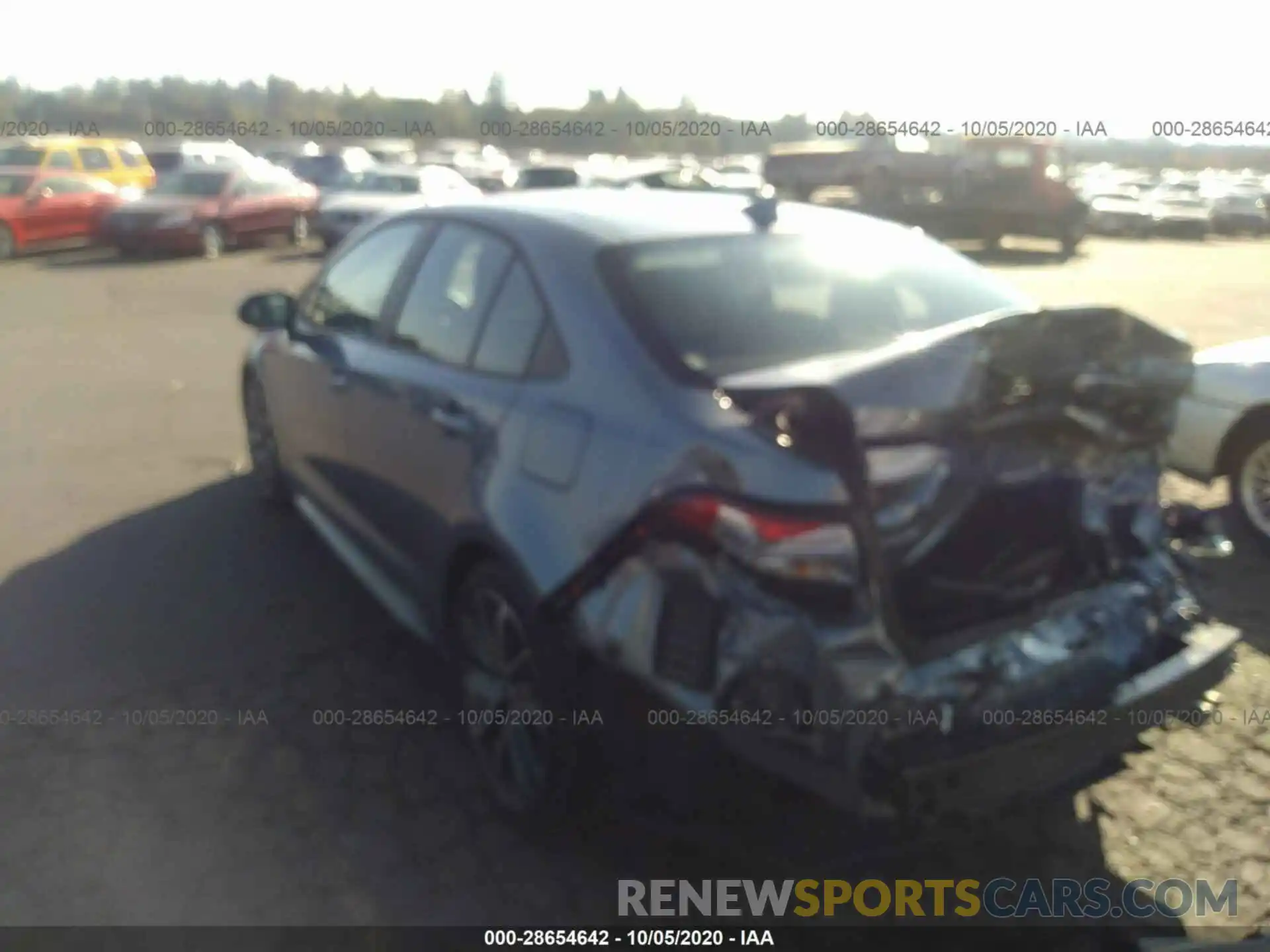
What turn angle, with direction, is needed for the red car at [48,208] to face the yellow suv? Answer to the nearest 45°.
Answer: approximately 135° to its right

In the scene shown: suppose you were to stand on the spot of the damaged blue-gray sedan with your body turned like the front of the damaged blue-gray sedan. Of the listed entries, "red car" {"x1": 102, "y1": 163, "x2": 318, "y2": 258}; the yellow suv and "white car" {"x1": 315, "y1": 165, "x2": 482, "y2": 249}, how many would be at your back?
0

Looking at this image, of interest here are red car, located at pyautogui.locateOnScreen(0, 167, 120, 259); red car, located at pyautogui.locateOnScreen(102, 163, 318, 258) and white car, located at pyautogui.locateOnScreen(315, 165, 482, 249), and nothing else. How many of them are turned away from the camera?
0

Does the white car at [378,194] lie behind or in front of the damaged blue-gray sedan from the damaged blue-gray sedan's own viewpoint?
in front

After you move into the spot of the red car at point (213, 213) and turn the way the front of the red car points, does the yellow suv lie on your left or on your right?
on your right

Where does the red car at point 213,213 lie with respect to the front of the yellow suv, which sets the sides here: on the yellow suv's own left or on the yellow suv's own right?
on the yellow suv's own left

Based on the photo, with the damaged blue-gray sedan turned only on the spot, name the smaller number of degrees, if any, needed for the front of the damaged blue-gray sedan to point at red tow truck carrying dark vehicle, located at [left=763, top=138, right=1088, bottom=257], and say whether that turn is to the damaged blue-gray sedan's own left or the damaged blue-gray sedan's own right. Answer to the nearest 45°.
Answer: approximately 45° to the damaged blue-gray sedan's own right

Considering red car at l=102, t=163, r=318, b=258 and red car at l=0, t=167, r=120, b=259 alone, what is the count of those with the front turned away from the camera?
0

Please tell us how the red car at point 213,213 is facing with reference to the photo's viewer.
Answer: facing the viewer and to the left of the viewer

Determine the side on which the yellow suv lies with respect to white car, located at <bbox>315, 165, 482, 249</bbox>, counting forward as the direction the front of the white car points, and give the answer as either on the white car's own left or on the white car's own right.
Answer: on the white car's own right

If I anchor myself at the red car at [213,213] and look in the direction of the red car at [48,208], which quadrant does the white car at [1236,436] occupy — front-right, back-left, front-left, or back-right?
back-left

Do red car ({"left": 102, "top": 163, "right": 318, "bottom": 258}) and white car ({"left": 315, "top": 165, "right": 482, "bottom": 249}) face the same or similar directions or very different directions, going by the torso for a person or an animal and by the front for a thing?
same or similar directions

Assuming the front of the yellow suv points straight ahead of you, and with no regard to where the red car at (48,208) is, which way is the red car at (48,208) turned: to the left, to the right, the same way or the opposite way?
the same way

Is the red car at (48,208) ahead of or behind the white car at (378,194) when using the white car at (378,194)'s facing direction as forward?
ahead

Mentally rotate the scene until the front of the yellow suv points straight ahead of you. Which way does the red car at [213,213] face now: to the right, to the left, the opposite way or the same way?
the same way

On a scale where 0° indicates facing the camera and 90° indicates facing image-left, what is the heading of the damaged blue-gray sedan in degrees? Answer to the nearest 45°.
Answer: approximately 135°

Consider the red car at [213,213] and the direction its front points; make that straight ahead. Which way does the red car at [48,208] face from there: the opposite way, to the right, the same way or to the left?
the same way

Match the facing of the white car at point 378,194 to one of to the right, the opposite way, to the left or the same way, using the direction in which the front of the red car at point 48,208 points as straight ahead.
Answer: the same way

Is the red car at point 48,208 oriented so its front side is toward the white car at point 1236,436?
no
